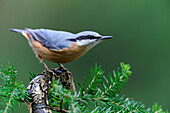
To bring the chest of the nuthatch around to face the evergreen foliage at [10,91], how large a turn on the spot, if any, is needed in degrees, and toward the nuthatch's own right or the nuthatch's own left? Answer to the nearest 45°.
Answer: approximately 180°

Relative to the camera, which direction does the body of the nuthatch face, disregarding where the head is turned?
to the viewer's right
